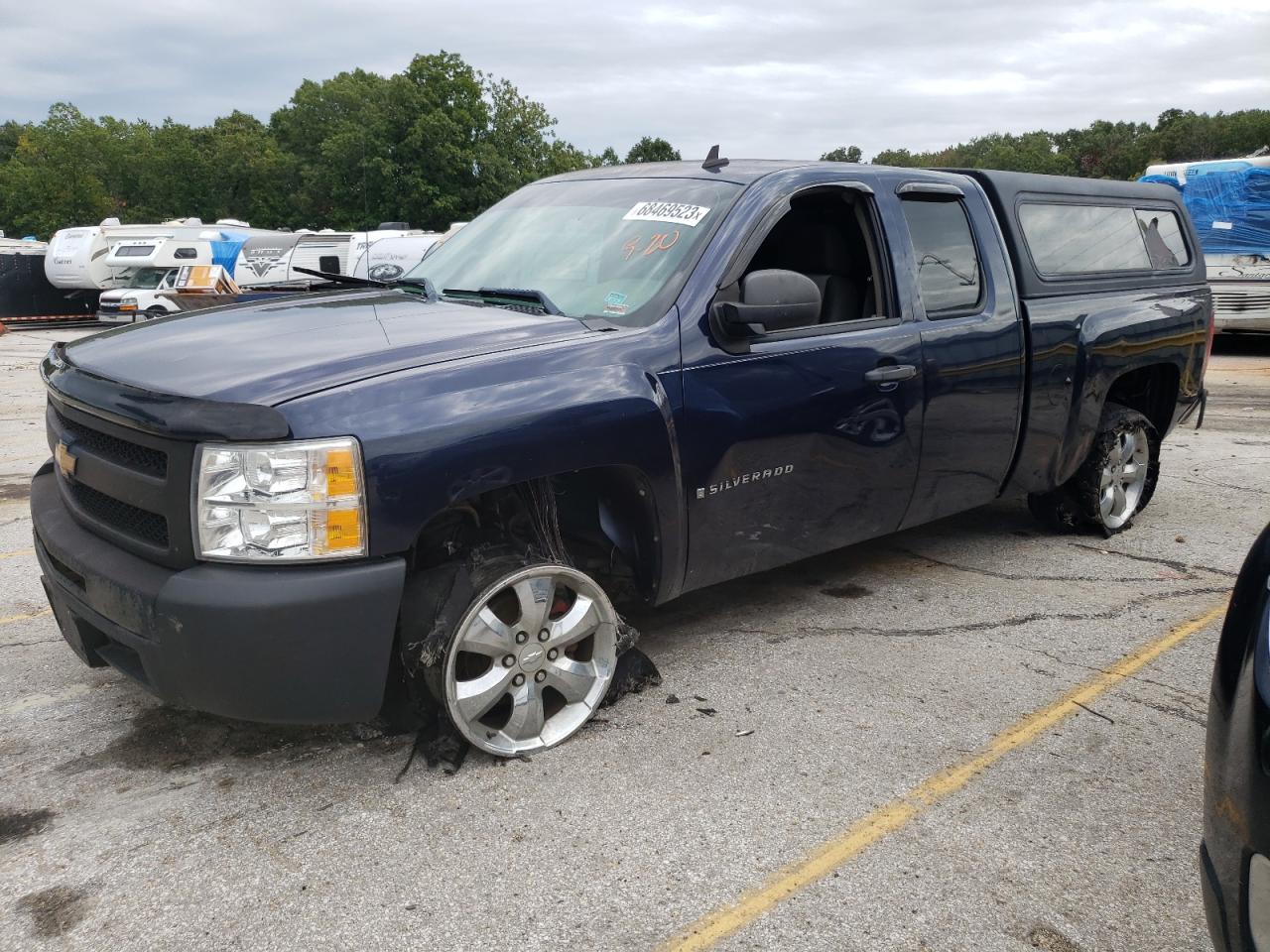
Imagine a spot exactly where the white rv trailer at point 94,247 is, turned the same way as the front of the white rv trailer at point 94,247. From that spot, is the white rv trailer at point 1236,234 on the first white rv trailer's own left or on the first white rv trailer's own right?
on the first white rv trailer's own left

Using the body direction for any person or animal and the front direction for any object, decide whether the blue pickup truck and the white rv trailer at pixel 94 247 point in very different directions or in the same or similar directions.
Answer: same or similar directions

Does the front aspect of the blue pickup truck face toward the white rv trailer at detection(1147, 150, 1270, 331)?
no

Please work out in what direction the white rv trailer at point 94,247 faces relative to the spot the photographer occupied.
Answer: facing the viewer and to the left of the viewer

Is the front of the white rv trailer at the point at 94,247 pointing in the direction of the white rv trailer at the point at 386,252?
no

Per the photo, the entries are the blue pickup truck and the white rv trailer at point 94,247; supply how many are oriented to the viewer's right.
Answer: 0

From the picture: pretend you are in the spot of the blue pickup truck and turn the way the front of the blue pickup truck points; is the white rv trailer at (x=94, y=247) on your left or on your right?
on your right
